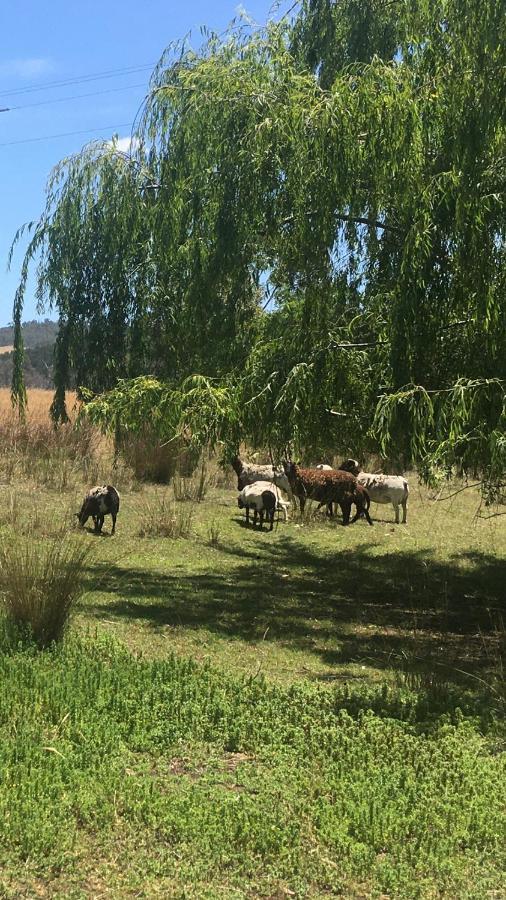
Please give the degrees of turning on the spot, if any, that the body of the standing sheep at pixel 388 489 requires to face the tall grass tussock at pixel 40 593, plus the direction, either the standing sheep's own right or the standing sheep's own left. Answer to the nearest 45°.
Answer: approximately 90° to the standing sheep's own left

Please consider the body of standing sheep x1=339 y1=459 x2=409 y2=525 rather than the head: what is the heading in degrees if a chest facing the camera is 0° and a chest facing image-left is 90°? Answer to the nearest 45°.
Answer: approximately 90°

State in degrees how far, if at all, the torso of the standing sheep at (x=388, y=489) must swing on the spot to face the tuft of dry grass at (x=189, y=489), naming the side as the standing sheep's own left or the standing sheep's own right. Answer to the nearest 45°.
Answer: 0° — it already faces it

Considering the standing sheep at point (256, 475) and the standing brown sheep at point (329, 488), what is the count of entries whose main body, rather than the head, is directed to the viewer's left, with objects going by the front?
2

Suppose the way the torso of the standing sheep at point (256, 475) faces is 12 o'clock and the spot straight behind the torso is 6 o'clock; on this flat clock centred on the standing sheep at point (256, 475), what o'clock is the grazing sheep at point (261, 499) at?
the grazing sheep at point (261, 499) is roughly at 9 o'clock from the standing sheep at point (256, 475).

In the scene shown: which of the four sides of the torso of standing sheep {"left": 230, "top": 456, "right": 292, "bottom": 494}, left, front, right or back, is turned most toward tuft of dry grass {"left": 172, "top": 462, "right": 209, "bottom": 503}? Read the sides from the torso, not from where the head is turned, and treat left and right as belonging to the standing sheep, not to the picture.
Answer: front

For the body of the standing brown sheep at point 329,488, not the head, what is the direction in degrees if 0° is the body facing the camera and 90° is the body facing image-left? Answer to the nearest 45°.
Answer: approximately 90°

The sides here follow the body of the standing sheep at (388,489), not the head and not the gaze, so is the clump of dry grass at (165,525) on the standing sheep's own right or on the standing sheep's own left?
on the standing sheep's own left

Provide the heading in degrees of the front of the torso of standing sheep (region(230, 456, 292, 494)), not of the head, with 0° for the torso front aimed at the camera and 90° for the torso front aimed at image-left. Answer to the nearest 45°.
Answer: approximately 90°

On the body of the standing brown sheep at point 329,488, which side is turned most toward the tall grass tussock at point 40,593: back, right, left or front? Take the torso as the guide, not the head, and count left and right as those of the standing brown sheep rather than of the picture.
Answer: left
